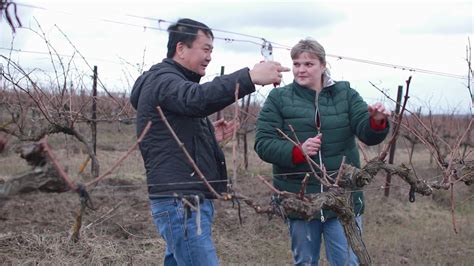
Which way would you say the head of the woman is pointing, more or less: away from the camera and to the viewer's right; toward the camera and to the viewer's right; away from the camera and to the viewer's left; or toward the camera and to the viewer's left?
toward the camera and to the viewer's left

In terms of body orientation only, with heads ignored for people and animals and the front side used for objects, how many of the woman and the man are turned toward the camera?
1

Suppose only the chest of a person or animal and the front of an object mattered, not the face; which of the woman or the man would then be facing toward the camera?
the woman

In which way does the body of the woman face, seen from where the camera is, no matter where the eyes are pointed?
toward the camera

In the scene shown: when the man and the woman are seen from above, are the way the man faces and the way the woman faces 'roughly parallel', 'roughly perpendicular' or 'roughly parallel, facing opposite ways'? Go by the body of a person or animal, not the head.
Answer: roughly perpendicular

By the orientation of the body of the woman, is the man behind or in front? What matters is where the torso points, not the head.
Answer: in front

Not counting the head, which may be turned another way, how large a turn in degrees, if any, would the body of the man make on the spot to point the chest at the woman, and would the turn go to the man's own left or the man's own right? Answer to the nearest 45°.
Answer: approximately 45° to the man's own left

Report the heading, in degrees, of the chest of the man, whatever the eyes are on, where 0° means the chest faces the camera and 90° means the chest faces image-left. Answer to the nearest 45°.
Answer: approximately 270°
